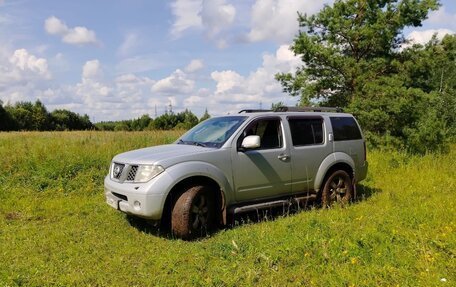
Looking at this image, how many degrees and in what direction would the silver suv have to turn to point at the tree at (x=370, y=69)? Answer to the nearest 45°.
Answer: approximately 180°

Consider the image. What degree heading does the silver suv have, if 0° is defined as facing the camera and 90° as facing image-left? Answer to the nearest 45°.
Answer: approximately 45°
